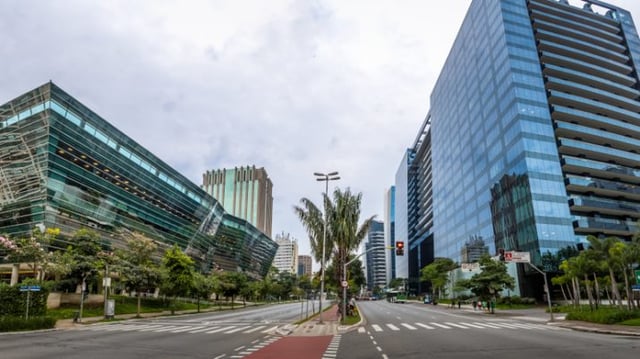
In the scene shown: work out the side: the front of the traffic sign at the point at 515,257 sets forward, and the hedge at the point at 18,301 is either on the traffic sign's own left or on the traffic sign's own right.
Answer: on the traffic sign's own right

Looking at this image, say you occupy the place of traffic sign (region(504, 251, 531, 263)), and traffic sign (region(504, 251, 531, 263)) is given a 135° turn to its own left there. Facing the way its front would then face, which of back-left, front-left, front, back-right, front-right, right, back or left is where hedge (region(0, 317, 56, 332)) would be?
back

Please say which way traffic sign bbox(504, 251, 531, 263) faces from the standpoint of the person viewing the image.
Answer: facing the viewer

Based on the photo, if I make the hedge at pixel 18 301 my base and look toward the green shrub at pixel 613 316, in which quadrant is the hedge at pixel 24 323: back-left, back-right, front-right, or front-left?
front-right

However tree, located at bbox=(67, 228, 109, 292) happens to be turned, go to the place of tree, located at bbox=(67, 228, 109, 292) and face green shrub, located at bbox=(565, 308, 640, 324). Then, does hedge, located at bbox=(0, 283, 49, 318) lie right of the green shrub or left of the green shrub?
right

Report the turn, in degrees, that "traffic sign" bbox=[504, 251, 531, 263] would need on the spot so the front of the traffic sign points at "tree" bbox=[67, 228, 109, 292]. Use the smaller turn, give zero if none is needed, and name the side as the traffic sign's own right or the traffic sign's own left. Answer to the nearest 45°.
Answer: approximately 90° to the traffic sign's own right

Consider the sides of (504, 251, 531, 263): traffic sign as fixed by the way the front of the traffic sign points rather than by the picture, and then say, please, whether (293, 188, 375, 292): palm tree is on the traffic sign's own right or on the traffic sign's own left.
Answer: on the traffic sign's own right

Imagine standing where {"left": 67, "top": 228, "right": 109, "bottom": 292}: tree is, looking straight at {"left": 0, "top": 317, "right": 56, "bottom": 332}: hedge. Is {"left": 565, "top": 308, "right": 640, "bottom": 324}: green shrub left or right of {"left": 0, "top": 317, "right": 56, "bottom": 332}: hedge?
left

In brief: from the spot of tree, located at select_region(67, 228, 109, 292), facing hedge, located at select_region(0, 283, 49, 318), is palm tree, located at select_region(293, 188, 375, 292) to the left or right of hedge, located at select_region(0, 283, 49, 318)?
left

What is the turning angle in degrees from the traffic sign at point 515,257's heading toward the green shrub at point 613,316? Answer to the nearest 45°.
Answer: approximately 45° to its left
